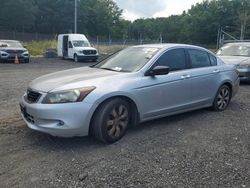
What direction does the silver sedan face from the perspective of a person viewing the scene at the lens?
facing the viewer and to the left of the viewer

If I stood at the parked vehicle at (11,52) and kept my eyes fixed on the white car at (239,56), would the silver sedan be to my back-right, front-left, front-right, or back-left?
front-right

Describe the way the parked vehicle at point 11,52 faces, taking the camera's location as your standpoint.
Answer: facing the viewer

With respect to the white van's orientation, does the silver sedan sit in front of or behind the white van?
in front

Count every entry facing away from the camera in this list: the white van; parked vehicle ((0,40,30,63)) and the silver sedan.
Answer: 0

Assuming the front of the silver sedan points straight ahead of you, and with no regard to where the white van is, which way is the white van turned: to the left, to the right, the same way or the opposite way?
to the left

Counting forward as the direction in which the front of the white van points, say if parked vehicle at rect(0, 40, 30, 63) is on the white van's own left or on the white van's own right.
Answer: on the white van's own right

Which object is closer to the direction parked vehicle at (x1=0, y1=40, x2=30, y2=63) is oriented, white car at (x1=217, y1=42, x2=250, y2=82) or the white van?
the white car

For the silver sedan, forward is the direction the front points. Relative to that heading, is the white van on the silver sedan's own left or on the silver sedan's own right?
on the silver sedan's own right

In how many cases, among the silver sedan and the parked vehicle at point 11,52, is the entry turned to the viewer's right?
0

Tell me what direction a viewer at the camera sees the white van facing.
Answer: facing the viewer and to the right of the viewer

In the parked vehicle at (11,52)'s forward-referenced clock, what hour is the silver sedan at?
The silver sedan is roughly at 12 o'clock from the parked vehicle.

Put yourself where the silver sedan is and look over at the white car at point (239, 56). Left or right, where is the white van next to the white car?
left

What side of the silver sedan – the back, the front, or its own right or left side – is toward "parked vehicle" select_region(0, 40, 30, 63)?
right

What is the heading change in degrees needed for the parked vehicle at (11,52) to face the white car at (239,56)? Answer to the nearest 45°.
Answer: approximately 45° to its left
